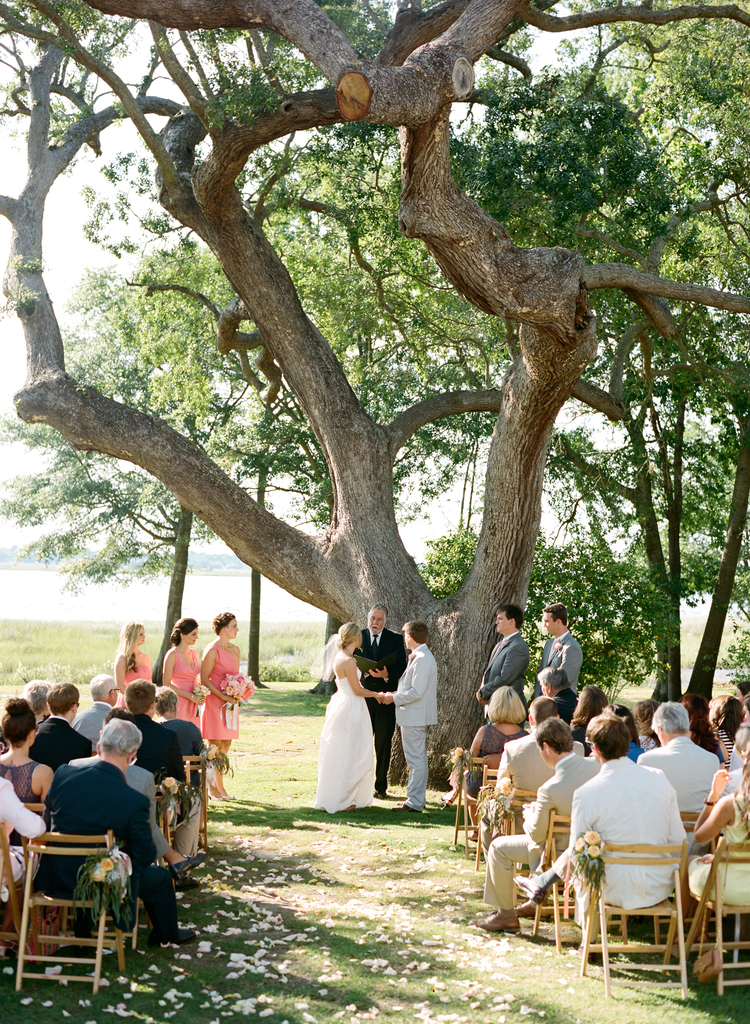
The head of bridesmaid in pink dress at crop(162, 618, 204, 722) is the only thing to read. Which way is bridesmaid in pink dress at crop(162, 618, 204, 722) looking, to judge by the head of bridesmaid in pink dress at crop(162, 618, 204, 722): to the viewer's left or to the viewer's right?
to the viewer's right

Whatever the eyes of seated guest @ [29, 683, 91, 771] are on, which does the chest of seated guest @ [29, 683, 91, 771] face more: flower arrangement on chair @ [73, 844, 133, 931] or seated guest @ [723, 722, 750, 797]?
the seated guest

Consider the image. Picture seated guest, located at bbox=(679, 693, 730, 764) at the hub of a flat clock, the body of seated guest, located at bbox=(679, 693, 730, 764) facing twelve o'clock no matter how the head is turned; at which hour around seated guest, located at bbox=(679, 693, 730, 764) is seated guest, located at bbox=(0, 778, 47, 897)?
seated guest, located at bbox=(0, 778, 47, 897) is roughly at 9 o'clock from seated guest, located at bbox=(679, 693, 730, 764).

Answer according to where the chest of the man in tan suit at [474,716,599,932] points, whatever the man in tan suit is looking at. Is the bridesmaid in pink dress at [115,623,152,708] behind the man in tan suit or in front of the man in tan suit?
in front

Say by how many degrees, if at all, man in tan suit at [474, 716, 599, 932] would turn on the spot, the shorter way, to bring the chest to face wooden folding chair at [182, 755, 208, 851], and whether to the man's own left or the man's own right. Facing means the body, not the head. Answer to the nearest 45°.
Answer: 0° — they already face it

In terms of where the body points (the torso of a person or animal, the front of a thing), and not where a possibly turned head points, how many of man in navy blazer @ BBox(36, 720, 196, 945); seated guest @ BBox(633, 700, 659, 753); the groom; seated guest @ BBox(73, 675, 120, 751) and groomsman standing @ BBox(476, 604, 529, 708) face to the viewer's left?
2

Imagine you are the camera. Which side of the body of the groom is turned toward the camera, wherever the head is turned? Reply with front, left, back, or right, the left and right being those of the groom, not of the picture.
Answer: left

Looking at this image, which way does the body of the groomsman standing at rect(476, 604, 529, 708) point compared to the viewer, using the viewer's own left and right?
facing to the left of the viewer

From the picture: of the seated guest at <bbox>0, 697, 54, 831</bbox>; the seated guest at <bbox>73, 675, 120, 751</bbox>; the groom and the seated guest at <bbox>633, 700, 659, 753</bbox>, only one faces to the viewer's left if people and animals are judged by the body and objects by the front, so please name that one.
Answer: the groom

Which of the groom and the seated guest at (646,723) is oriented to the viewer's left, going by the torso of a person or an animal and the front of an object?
the groom

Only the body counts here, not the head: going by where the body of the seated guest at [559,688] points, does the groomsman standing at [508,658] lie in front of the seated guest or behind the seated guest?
in front

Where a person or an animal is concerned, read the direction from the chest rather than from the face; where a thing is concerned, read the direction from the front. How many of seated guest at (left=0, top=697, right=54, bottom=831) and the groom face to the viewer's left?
1

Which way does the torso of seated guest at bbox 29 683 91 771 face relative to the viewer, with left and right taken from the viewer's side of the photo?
facing away from the viewer and to the right of the viewer

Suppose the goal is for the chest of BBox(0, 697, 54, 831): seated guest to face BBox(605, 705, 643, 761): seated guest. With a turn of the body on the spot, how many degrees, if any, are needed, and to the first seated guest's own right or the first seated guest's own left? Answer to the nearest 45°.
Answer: approximately 45° to the first seated guest's own right

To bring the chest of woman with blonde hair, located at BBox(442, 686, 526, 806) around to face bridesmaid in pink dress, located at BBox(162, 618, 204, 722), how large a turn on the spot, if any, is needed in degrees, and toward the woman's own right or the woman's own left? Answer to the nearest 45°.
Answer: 0° — they already face them

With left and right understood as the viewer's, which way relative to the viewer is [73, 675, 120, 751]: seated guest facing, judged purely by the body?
facing away from the viewer and to the right of the viewer

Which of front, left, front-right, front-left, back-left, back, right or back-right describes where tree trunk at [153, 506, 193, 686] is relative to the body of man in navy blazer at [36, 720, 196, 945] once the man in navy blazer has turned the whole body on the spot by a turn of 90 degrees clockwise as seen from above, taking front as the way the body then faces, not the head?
back-left
